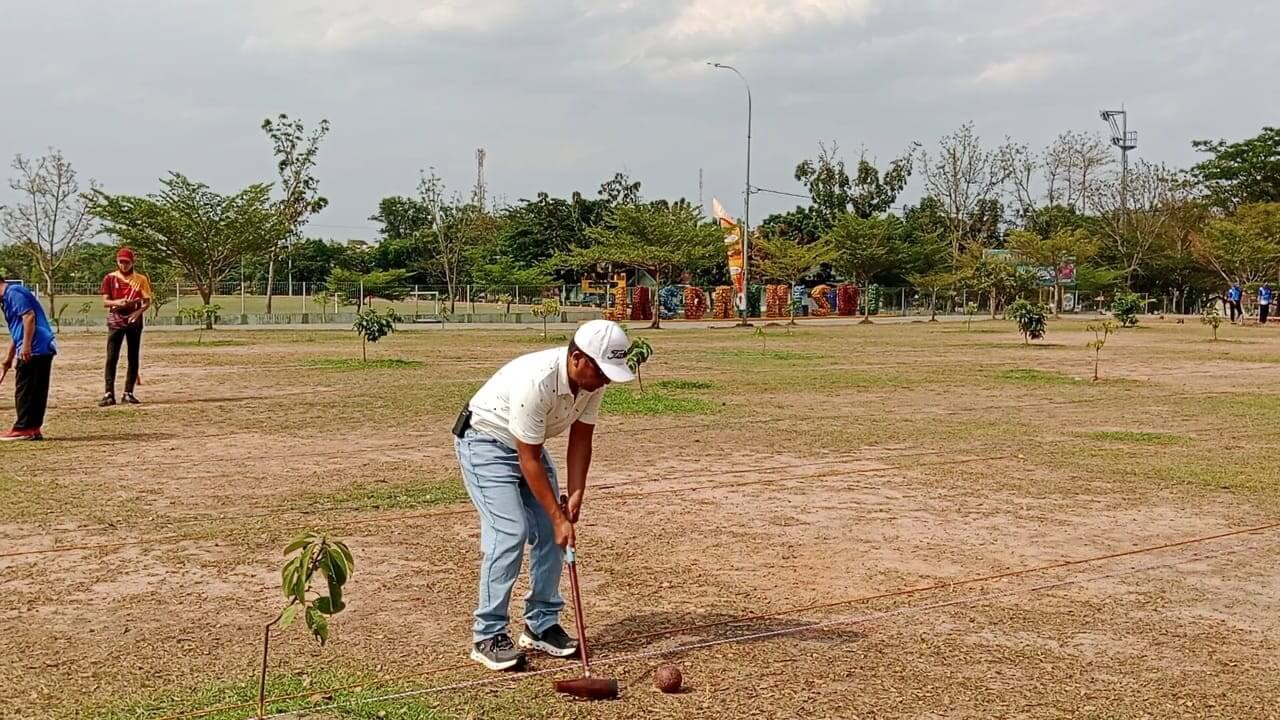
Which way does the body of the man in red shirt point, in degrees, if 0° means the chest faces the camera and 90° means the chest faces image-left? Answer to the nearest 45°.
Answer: approximately 0°

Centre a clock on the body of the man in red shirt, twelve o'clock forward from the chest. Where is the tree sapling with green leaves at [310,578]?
The tree sapling with green leaves is roughly at 12 o'clock from the man in red shirt.

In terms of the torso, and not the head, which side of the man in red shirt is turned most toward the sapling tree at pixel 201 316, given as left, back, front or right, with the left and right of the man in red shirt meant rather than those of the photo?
back

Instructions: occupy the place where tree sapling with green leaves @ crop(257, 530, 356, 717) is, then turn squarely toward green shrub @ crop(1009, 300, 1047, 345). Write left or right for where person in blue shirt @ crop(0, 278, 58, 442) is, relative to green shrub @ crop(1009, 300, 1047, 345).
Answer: left
